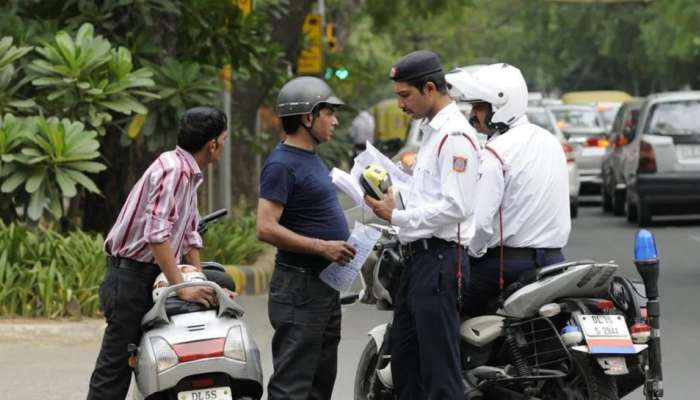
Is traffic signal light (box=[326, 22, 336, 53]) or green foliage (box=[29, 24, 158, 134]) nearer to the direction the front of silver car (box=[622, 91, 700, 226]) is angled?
the traffic signal light

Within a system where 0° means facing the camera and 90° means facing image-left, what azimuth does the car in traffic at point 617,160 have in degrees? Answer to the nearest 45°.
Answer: approximately 180°

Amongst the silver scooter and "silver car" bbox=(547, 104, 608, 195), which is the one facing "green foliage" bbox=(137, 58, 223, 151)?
the silver scooter

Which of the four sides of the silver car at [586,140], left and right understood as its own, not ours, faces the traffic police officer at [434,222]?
back

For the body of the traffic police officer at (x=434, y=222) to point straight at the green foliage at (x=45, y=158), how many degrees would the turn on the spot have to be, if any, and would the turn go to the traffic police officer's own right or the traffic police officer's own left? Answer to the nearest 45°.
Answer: approximately 45° to the traffic police officer's own right

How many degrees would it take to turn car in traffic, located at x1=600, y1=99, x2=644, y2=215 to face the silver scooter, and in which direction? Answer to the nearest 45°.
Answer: approximately 180°

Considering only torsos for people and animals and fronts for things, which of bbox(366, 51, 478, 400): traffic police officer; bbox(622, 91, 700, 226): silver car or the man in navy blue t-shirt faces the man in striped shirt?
the traffic police officer

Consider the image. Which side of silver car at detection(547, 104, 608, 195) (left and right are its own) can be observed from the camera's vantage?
back

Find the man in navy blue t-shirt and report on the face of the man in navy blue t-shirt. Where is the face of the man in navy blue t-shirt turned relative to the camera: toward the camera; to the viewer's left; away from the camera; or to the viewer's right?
to the viewer's right

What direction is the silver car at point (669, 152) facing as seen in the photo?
away from the camera

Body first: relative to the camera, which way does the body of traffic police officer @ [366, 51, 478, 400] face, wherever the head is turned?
to the viewer's left
